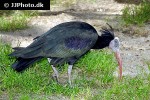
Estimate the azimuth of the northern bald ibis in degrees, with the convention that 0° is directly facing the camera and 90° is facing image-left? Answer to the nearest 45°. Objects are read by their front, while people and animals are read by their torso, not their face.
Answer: approximately 270°
